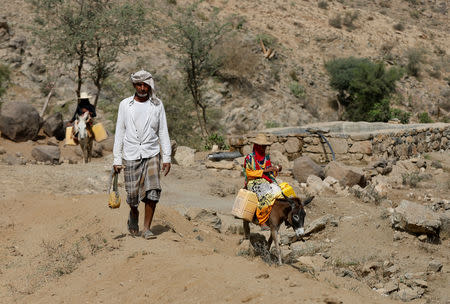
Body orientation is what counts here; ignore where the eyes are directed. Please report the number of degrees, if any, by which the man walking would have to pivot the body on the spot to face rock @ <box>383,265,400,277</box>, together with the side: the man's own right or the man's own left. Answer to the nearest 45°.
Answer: approximately 90° to the man's own left

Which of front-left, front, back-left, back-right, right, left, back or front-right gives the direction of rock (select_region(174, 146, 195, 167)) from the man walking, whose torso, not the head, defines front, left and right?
back

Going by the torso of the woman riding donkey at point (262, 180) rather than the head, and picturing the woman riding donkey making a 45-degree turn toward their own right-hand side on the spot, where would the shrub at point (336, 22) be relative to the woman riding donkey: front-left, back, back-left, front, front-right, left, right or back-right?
back

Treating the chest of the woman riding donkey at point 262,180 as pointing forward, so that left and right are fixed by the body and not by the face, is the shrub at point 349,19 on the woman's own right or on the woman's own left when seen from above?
on the woman's own left

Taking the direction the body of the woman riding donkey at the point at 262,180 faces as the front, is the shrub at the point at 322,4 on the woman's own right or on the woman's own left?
on the woman's own left

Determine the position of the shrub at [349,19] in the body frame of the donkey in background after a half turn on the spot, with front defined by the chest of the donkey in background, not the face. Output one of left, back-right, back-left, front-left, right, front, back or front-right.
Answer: front-right

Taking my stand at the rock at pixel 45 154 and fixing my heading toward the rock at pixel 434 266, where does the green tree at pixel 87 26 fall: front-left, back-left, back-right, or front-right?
back-left

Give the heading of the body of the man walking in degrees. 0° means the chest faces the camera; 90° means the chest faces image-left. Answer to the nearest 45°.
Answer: approximately 0°

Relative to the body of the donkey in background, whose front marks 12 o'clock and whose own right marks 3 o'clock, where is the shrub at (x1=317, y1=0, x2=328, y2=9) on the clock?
The shrub is roughly at 7 o'clock from the donkey in background.

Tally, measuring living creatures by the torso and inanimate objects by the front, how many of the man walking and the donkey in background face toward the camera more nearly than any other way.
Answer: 2

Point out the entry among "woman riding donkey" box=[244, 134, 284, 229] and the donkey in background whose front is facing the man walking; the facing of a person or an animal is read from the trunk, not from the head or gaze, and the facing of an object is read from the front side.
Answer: the donkey in background

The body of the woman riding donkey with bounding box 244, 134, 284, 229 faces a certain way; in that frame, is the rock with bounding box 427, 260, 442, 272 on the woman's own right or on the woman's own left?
on the woman's own left
